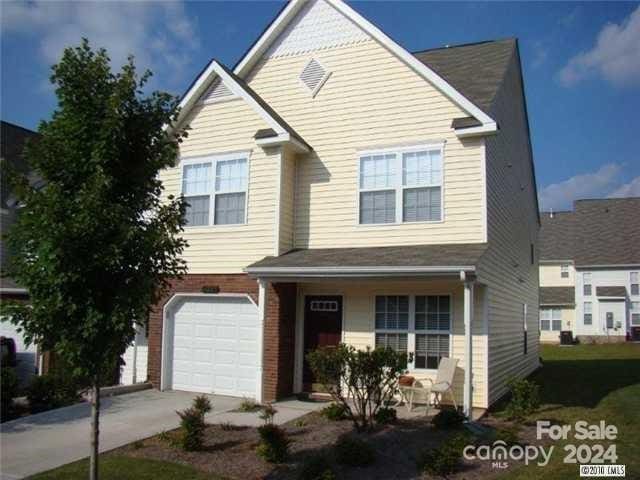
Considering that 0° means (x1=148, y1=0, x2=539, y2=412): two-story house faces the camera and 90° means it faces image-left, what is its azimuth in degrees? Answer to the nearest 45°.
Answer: approximately 45°

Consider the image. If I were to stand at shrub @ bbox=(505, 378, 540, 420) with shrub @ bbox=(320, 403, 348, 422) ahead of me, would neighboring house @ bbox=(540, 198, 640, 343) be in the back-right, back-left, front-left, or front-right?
back-right

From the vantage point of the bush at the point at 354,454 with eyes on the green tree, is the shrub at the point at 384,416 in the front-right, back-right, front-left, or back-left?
back-right
